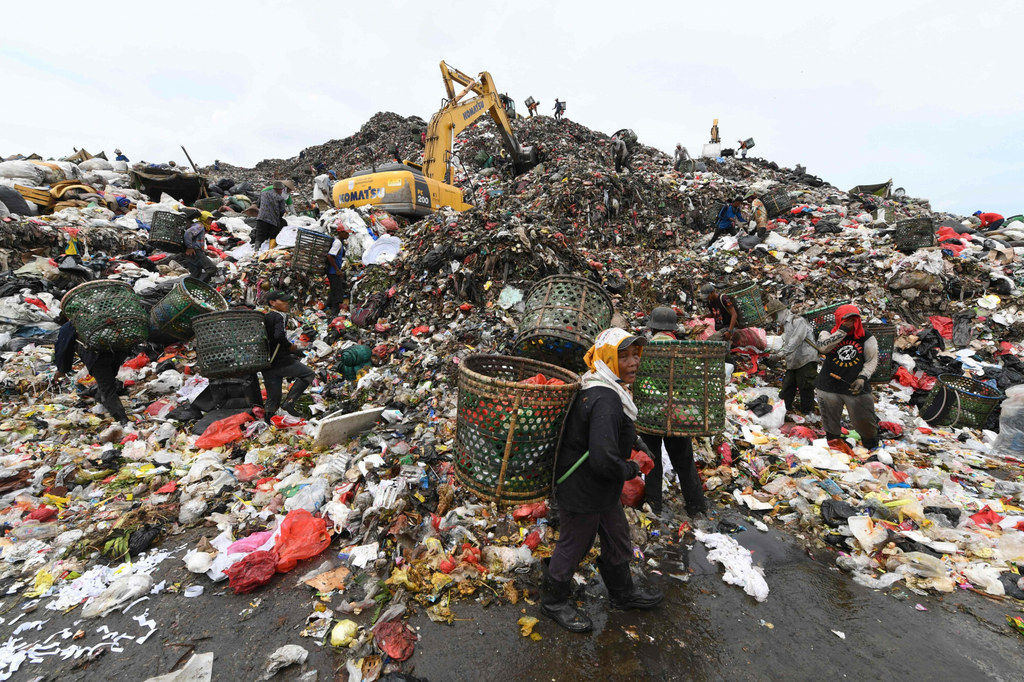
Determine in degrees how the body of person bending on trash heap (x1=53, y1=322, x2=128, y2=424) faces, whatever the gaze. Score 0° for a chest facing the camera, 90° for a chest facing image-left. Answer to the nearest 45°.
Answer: approximately 90°

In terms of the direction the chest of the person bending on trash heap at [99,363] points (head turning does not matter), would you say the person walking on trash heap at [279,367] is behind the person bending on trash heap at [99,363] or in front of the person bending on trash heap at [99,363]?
behind

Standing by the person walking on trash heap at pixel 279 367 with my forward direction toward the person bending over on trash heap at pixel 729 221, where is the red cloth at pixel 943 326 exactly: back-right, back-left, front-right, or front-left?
front-right

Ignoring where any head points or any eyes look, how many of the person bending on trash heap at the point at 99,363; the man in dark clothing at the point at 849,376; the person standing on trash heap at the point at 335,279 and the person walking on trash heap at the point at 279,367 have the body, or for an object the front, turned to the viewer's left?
1

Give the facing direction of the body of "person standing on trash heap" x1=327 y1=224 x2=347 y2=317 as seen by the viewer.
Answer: to the viewer's right

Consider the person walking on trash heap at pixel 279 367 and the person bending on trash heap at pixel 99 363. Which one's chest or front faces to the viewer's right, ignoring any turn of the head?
the person walking on trash heap at pixel 279 367

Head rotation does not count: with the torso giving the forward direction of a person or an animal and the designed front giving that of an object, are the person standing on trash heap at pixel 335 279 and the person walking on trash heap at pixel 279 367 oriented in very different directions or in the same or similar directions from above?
same or similar directions

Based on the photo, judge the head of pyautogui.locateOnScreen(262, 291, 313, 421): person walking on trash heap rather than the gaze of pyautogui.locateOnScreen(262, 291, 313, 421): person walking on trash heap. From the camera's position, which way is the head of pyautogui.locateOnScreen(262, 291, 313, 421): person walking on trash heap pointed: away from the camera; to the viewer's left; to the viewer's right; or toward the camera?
to the viewer's right

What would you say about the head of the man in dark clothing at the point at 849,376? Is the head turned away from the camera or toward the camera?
toward the camera

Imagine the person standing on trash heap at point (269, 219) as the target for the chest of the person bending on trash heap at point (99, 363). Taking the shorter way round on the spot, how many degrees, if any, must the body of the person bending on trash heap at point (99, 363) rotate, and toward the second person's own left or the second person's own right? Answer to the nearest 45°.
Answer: approximately 135° to the second person's own right

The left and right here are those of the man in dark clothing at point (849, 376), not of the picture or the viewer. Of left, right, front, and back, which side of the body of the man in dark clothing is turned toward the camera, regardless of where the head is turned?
front

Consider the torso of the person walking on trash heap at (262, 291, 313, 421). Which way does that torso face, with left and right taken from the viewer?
facing to the right of the viewer

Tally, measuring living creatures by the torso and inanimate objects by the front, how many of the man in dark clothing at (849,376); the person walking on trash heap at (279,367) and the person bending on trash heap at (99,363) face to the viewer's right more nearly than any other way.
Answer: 1
